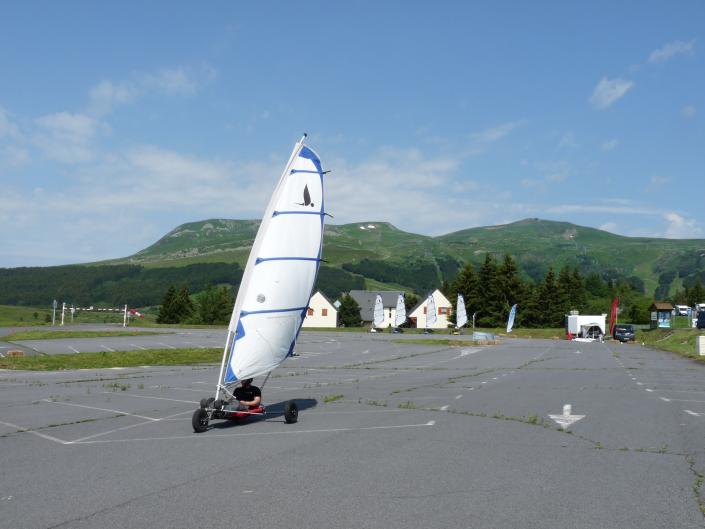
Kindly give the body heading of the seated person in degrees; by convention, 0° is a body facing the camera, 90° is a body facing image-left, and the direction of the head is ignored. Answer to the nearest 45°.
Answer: approximately 45°
